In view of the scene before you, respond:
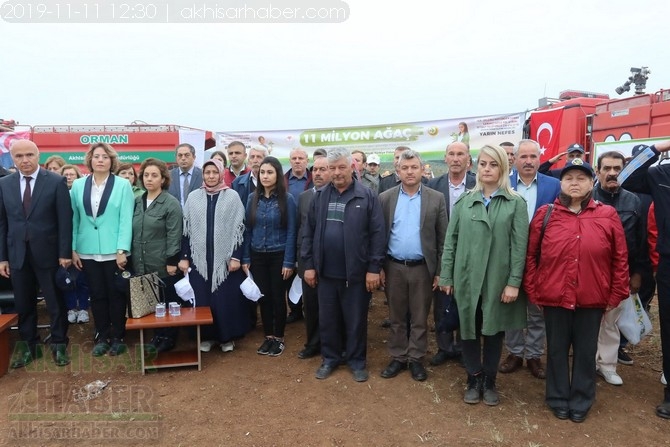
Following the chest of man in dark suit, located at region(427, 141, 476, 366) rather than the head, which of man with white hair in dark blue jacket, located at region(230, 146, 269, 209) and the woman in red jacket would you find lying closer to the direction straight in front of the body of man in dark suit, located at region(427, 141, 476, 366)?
the woman in red jacket

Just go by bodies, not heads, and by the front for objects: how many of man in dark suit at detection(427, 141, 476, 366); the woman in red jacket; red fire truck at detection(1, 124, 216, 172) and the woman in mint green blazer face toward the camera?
3

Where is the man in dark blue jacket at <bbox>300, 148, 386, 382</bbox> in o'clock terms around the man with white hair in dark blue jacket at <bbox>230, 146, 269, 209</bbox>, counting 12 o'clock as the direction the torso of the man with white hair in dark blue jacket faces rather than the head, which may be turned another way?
The man in dark blue jacket is roughly at 11 o'clock from the man with white hair in dark blue jacket.

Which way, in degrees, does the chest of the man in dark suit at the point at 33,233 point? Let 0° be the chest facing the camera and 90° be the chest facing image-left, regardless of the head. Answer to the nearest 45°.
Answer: approximately 0°

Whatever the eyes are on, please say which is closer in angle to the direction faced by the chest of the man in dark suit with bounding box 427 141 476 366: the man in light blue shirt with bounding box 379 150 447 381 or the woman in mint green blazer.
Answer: the man in light blue shirt
